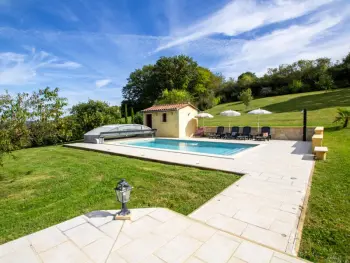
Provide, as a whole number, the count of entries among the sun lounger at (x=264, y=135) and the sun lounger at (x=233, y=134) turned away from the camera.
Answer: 0

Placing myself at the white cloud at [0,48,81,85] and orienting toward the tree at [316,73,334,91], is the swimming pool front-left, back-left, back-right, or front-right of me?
front-right

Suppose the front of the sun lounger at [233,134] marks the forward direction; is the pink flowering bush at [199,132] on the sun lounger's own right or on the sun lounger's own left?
on the sun lounger's own right

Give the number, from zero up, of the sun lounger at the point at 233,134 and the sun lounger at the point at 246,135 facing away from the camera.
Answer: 0

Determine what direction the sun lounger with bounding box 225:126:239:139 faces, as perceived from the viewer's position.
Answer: facing the viewer and to the left of the viewer

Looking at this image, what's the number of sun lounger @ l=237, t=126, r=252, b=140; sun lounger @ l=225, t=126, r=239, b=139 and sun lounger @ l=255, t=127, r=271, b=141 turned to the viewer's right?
0

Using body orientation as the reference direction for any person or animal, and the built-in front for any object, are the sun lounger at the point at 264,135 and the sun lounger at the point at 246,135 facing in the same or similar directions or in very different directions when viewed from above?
same or similar directions
